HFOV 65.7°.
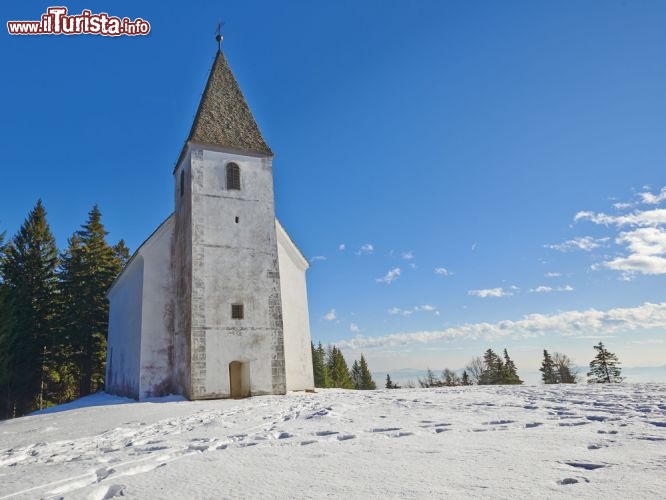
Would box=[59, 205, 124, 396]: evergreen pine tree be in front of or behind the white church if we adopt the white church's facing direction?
behind

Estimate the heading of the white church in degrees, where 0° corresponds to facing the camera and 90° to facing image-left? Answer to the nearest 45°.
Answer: approximately 0°

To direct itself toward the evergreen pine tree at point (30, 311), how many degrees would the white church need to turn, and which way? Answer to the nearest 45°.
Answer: approximately 135° to its right

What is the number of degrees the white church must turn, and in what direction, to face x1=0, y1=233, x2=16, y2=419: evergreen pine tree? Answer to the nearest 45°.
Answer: approximately 135° to its right
